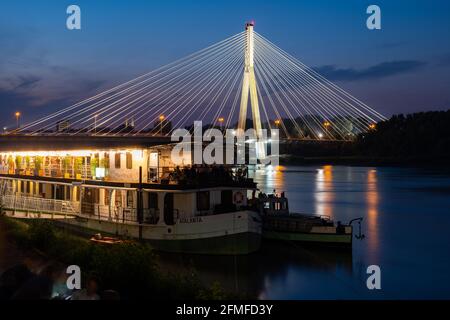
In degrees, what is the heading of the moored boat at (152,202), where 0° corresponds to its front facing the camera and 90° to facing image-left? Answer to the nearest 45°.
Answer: approximately 315°

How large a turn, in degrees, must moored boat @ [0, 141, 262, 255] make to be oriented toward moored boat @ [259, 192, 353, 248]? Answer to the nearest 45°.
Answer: approximately 45° to its left
